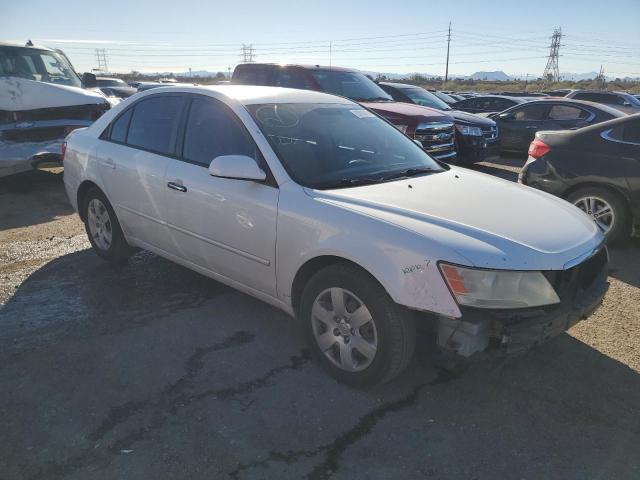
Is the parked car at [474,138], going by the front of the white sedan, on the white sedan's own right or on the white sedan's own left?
on the white sedan's own left

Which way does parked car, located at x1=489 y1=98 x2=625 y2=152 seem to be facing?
to the viewer's left

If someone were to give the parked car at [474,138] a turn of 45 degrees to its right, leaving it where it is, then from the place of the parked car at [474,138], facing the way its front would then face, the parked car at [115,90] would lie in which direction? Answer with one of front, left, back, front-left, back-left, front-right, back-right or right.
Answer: back-right

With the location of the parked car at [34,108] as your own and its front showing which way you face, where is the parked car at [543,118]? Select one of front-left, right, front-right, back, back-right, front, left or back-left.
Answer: front-left

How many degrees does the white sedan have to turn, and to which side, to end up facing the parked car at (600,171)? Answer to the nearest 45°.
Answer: approximately 90° to its left

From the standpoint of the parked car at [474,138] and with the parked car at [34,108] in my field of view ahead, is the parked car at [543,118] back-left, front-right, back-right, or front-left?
back-right

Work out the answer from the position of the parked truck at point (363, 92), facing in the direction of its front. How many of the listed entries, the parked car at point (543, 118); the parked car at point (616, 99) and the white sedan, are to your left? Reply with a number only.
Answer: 2

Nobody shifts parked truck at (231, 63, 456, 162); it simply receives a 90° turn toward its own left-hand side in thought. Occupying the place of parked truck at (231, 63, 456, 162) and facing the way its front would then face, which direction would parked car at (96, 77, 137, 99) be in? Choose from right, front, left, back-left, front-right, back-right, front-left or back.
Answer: left

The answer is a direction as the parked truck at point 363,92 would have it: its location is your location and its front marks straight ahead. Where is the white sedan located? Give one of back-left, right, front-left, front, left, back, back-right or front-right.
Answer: front-right

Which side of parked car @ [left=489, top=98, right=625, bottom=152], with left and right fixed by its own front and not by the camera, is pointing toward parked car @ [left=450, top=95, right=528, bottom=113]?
right
